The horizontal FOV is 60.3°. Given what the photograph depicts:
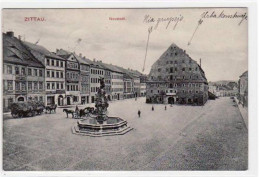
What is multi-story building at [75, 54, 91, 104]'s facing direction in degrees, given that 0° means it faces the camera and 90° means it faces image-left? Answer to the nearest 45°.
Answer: approximately 315°

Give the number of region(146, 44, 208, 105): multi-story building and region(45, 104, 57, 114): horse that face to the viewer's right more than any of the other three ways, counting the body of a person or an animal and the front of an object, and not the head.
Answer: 1

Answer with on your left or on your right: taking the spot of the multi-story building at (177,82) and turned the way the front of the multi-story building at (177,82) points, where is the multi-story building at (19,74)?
on your right

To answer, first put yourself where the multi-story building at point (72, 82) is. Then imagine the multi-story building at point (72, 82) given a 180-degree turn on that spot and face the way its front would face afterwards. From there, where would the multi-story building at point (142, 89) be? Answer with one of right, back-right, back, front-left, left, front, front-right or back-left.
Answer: back-right

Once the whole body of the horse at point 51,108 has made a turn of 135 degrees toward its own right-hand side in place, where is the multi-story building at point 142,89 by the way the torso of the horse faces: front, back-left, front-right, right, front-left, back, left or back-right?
back-left

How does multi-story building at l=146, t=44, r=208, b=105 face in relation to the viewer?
toward the camera

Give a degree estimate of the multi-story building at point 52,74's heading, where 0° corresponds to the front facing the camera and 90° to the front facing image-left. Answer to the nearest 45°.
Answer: approximately 315°

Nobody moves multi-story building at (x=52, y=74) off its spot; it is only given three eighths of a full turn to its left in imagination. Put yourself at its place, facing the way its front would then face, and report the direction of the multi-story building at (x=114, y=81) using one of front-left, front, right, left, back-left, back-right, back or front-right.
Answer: right

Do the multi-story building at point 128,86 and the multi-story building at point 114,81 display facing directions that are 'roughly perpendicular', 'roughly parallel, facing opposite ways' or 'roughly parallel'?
roughly parallel

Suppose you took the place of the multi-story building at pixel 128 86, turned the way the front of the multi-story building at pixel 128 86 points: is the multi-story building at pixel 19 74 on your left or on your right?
on your right

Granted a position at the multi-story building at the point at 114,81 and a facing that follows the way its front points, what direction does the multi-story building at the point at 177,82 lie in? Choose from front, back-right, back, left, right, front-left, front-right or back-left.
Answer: front-left

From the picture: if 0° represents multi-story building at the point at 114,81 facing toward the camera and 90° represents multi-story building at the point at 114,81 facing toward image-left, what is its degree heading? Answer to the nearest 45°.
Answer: approximately 315°

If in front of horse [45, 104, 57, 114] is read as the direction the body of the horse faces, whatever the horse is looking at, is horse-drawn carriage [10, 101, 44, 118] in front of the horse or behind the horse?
behind

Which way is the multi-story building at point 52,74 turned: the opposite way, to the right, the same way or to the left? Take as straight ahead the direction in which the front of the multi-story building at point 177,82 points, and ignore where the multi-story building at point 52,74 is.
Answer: to the left

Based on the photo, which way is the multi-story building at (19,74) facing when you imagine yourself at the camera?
facing the viewer and to the right of the viewer

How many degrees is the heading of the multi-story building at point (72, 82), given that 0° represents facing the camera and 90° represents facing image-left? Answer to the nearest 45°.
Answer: approximately 315°
